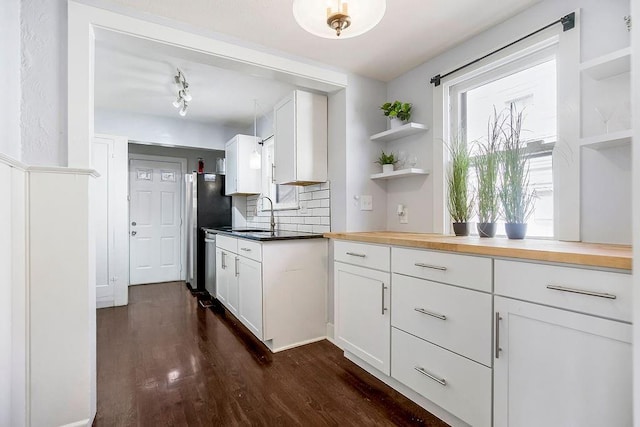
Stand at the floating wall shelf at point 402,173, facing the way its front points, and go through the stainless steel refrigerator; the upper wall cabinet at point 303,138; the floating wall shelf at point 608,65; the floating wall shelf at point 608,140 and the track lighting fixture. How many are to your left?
2

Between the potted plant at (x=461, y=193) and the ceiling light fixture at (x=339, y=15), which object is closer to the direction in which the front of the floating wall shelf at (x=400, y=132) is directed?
the ceiling light fixture

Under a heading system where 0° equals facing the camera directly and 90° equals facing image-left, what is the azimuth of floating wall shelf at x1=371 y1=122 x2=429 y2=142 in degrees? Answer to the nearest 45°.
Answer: approximately 45°

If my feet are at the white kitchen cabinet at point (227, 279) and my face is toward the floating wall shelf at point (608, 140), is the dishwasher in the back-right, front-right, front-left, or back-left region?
back-left

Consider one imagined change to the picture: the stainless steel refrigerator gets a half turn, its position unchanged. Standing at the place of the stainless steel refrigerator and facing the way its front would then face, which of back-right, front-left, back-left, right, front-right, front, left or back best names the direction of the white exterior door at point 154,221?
back-left

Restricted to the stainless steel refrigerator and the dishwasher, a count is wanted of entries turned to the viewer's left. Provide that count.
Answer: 2

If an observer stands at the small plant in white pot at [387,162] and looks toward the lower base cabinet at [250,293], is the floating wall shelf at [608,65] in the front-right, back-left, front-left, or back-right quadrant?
back-left

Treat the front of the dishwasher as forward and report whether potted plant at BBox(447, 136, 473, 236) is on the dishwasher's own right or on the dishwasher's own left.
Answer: on the dishwasher's own left

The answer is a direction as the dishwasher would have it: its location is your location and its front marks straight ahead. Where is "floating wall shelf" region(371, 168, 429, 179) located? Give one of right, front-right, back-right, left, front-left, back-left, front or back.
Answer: back-left

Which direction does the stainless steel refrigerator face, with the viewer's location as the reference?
facing to the left of the viewer

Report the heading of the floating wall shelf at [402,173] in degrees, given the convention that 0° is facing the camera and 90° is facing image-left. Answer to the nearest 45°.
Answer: approximately 45°

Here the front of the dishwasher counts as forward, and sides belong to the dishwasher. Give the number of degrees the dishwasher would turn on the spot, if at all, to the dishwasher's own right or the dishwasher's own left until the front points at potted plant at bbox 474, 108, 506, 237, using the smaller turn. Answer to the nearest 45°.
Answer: approximately 135° to the dishwasher's own left

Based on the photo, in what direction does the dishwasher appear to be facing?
to the viewer's left

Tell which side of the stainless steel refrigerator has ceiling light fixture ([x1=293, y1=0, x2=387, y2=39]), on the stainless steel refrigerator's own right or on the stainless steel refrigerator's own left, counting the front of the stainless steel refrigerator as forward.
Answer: on the stainless steel refrigerator's own left
